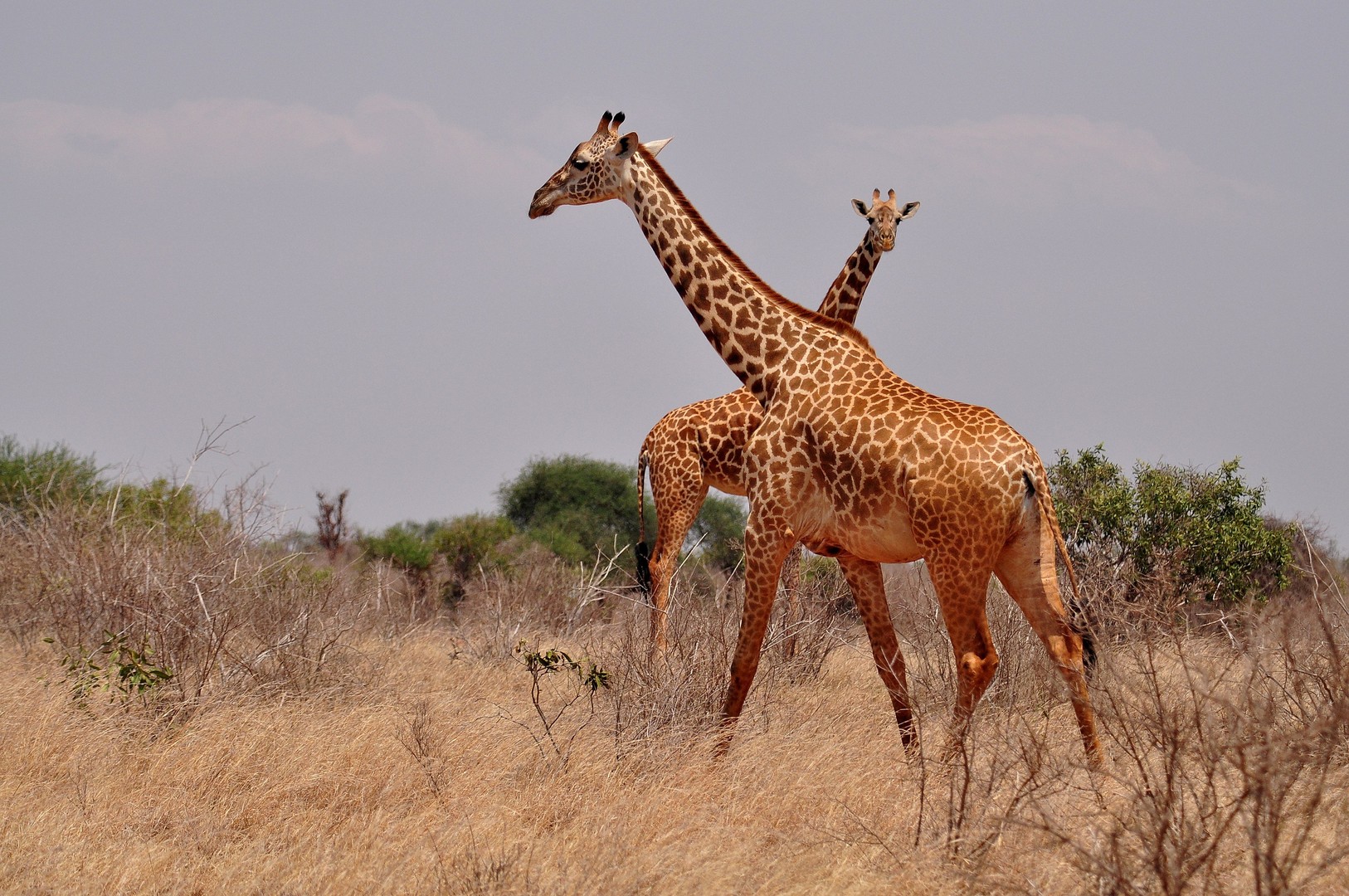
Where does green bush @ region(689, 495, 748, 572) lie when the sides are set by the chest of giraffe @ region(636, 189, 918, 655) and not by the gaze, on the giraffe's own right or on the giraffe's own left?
on the giraffe's own left

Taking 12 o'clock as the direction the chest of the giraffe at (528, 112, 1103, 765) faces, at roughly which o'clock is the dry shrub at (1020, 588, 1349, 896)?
The dry shrub is roughly at 8 o'clock from the giraffe.

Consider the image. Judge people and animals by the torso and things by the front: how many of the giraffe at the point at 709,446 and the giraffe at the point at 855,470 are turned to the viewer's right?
1

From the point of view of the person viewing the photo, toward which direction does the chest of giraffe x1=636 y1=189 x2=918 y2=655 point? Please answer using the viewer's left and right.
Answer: facing to the right of the viewer

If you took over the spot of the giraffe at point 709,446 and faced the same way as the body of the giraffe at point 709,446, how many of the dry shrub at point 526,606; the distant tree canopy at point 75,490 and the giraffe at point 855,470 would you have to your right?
1

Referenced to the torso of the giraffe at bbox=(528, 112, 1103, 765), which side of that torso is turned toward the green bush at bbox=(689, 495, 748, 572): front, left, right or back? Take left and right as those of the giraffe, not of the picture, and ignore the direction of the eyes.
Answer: right

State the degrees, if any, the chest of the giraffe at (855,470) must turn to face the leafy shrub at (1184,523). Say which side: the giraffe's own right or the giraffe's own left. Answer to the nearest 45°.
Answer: approximately 135° to the giraffe's own right

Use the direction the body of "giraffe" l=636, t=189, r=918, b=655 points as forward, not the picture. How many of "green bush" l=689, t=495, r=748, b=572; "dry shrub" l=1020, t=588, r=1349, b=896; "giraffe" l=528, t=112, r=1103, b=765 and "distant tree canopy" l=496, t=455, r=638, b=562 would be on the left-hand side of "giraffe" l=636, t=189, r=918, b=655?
2

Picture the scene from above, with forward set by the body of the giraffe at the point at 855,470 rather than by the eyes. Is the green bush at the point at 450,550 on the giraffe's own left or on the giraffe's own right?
on the giraffe's own right

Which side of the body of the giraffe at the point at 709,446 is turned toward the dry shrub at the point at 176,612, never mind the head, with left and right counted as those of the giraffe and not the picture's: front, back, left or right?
back

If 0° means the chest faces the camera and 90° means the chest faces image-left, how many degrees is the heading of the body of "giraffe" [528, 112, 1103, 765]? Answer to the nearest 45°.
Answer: approximately 90°

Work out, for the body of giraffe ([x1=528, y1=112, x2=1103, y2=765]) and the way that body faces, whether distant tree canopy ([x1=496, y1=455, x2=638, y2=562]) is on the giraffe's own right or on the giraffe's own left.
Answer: on the giraffe's own right

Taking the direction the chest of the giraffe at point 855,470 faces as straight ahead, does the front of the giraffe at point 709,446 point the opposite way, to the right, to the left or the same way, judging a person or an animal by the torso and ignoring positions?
the opposite way

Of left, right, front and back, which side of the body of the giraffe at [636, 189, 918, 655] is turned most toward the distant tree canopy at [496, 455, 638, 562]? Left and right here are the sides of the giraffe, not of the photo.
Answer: left

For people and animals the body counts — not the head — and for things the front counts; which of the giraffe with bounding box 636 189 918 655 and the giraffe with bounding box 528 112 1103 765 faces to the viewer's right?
the giraffe with bounding box 636 189 918 655
